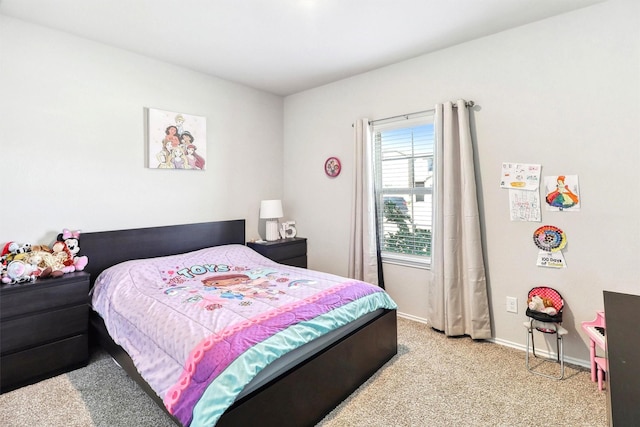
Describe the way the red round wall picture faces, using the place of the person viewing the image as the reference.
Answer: facing the viewer and to the left of the viewer

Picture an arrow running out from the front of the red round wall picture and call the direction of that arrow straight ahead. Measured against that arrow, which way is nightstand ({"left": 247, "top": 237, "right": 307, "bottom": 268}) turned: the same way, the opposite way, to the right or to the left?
to the left

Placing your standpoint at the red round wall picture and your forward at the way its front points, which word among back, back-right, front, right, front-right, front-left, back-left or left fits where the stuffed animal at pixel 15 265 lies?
front

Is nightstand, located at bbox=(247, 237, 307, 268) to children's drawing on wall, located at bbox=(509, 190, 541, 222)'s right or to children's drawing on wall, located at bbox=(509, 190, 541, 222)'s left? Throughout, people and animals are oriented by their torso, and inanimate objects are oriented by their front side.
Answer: on its right

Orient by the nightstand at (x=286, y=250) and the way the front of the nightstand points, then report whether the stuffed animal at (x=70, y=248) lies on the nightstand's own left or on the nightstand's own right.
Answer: on the nightstand's own right

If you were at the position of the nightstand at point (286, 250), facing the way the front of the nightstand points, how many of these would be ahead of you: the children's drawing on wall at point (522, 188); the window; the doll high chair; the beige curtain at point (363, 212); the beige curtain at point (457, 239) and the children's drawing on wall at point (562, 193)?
6

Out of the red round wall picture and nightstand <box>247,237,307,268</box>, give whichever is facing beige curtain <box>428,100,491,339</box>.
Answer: the nightstand

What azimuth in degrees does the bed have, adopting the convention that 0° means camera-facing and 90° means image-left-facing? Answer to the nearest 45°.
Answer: approximately 315°

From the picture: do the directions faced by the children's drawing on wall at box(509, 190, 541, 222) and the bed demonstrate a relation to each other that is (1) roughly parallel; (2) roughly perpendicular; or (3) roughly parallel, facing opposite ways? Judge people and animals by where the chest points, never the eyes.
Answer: roughly perpendicular

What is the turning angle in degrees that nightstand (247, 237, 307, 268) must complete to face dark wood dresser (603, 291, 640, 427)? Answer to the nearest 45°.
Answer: approximately 45° to its right

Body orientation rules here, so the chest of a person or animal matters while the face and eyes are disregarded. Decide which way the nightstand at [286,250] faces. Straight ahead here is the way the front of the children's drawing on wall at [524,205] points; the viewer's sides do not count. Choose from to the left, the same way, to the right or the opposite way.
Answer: to the left

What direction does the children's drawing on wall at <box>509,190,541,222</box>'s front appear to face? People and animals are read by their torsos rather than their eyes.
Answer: toward the camera

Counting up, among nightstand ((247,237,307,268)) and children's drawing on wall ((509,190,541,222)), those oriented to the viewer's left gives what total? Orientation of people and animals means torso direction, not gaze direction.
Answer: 0

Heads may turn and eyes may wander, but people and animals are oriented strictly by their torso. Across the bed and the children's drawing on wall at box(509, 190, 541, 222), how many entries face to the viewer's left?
0

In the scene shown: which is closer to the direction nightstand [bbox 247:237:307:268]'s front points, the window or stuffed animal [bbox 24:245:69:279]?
the window

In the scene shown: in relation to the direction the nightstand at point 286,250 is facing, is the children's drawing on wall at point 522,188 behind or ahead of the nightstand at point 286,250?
ahead
